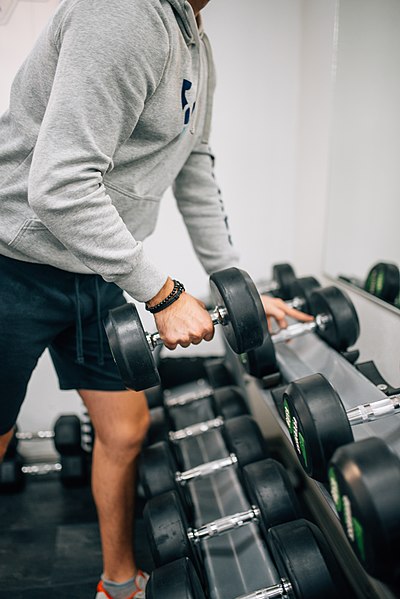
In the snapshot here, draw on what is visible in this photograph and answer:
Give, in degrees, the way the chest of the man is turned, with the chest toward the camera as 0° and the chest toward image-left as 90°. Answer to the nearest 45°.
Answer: approximately 315°
